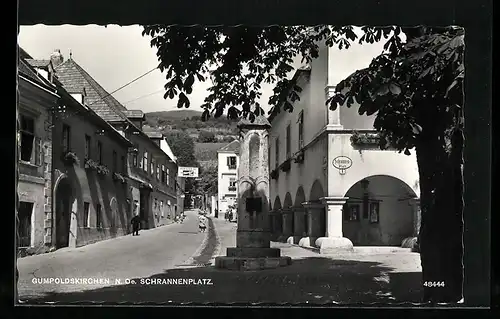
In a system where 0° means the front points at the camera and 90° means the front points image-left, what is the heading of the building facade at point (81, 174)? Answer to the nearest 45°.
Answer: approximately 315°
